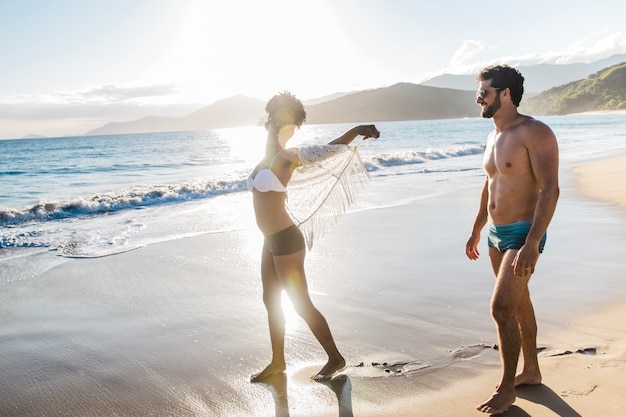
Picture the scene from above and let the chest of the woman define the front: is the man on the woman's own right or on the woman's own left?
on the woman's own left

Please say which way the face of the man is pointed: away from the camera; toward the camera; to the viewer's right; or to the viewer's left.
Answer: to the viewer's left

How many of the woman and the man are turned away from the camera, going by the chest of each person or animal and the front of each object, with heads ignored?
0

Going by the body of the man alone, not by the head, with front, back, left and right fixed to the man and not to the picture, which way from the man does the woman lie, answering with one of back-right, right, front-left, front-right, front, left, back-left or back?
front-right

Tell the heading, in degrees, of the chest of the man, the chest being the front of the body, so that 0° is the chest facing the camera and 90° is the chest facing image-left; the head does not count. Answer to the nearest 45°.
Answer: approximately 45°
